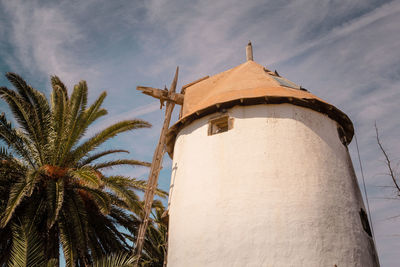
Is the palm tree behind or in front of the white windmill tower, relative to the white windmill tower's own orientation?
in front
